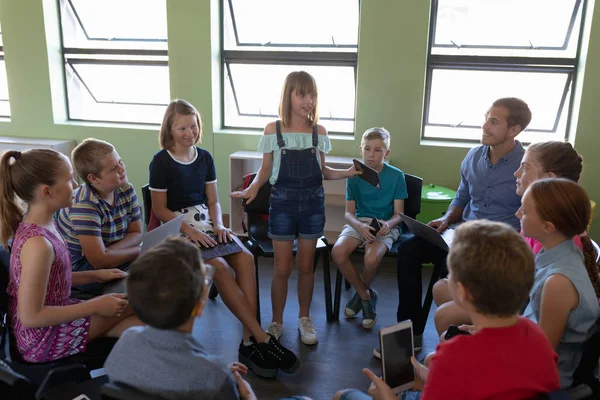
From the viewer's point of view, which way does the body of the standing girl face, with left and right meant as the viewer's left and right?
facing the viewer

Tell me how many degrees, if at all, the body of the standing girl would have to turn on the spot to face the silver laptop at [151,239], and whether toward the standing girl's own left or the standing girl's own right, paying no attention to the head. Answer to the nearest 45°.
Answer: approximately 45° to the standing girl's own right

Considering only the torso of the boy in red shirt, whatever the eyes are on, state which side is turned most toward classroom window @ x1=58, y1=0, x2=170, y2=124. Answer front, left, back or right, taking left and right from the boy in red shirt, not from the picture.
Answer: front

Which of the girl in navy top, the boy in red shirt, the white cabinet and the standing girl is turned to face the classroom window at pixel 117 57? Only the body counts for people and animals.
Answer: the boy in red shirt

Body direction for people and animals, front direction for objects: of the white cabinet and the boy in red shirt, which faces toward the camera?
the white cabinet

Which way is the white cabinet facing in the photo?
toward the camera

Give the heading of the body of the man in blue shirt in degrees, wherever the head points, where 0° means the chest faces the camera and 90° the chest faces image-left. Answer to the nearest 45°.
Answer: approximately 45°

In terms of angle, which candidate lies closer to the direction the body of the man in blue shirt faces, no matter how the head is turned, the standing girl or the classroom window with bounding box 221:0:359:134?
the standing girl

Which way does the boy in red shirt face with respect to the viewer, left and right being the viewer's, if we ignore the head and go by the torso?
facing away from the viewer and to the left of the viewer

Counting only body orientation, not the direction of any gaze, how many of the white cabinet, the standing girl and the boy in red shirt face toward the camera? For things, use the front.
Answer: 2

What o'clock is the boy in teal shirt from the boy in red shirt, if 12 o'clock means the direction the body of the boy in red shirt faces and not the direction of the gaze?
The boy in teal shirt is roughly at 1 o'clock from the boy in red shirt.

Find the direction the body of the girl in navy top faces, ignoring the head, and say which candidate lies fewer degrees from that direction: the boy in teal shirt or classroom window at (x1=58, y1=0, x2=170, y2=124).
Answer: the boy in teal shirt

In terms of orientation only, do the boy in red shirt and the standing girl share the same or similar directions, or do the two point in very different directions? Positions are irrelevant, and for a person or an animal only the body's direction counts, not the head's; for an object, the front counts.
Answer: very different directions

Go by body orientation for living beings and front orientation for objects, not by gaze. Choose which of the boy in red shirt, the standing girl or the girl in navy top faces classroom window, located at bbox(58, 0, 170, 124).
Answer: the boy in red shirt

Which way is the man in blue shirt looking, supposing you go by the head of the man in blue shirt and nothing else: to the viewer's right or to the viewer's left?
to the viewer's left
